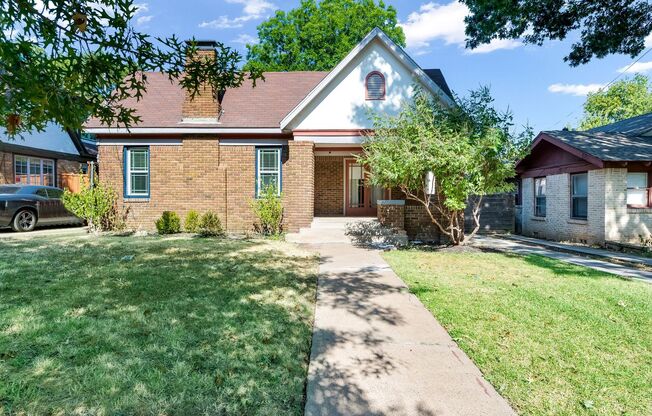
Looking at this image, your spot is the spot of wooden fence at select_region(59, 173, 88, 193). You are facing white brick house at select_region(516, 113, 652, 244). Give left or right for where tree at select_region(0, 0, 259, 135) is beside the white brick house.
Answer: right

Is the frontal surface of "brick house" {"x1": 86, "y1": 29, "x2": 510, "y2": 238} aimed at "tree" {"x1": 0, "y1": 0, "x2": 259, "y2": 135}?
yes

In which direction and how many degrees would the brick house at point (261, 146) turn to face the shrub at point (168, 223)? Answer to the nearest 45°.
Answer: approximately 90° to its right

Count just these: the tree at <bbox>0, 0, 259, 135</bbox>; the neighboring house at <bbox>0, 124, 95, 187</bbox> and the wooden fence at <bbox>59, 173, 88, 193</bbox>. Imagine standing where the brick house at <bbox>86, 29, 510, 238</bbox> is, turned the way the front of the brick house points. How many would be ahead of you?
1

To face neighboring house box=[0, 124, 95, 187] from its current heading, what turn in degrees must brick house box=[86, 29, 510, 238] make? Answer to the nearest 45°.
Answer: approximately 135° to its right

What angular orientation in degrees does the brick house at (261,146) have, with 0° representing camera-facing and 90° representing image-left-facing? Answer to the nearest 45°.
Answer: approximately 0°

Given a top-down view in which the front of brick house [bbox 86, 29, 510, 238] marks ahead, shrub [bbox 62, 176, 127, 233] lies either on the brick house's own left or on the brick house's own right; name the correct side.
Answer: on the brick house's own right

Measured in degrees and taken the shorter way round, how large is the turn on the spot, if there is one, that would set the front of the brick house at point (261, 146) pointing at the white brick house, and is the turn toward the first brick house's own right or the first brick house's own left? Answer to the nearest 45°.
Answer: approximately 90° to the first brick house's own left

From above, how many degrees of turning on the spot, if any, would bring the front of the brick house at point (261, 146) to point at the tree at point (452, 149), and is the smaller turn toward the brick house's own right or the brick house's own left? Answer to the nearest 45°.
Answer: approximately 45° to the brick house's own left
